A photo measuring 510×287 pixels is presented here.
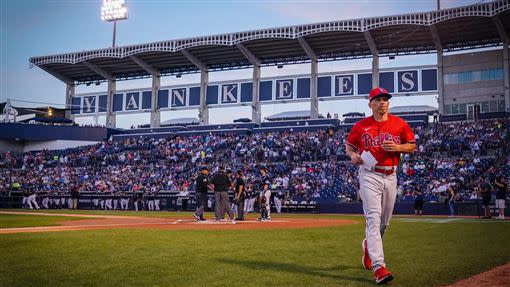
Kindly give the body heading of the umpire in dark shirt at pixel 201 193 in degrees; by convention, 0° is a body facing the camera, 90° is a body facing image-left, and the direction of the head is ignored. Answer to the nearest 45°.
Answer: approximately 270°

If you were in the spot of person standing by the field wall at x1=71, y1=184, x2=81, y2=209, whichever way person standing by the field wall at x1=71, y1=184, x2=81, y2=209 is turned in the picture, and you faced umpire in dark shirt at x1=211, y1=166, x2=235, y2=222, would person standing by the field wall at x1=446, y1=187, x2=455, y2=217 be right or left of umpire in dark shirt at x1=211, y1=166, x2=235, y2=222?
left

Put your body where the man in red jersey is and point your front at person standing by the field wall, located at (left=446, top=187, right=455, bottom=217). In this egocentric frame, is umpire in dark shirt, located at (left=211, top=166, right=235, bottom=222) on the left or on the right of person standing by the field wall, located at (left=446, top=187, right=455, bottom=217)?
left

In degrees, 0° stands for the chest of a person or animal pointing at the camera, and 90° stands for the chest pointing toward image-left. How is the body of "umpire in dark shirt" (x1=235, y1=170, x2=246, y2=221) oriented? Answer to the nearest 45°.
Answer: approximately 90°

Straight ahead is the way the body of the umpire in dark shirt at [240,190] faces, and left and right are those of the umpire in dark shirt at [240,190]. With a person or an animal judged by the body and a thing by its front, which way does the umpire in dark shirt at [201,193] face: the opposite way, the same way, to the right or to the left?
the opposite way

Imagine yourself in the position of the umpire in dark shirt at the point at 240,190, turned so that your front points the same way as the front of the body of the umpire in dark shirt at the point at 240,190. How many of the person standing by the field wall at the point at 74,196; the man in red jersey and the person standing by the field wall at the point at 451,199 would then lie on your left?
1

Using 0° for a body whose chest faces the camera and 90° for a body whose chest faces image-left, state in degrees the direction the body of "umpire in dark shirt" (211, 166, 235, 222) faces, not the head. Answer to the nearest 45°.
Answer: approximately 180°

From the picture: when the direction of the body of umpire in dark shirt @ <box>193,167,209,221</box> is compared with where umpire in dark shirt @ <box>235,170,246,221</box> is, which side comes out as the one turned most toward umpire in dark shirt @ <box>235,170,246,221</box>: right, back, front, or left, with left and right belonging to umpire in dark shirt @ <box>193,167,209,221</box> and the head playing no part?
front

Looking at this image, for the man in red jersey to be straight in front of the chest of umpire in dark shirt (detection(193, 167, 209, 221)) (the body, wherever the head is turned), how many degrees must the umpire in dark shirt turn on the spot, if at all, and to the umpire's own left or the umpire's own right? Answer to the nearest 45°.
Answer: approximately 90° to the umpire's own right

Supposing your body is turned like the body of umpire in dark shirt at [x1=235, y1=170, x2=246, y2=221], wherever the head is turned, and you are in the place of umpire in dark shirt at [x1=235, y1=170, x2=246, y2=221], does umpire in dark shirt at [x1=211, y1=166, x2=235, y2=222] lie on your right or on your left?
on your left
